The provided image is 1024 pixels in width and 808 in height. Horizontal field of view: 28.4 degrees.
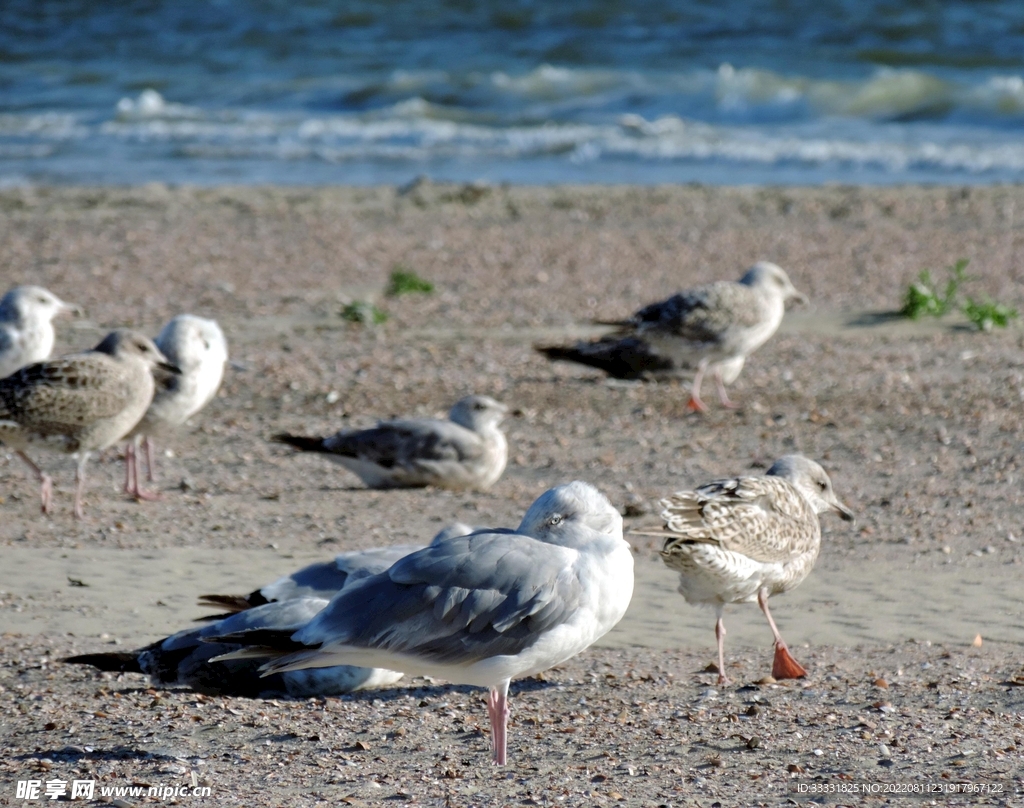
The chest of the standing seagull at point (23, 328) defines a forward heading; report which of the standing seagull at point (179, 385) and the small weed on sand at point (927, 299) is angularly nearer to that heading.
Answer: the small weed on sand

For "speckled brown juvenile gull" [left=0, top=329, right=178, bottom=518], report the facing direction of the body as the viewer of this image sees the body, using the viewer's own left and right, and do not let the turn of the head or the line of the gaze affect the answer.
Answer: facing to the right of the viewer

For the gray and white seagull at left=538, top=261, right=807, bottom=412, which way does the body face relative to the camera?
to the viewer's right

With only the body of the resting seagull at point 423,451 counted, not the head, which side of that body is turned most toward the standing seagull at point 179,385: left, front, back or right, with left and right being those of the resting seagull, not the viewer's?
back

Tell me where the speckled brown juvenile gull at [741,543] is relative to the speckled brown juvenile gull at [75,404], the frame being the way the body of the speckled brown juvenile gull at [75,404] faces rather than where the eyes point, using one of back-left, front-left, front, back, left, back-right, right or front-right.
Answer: front-right

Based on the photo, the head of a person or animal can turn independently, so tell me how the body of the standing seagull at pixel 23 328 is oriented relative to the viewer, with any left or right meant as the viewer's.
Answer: facing to the right of the viewer

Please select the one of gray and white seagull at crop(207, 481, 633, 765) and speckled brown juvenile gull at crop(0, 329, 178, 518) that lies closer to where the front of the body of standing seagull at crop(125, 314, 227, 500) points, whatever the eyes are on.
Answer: the gray and white seagull

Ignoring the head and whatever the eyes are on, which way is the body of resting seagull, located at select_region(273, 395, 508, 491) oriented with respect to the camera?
to the viewer's right

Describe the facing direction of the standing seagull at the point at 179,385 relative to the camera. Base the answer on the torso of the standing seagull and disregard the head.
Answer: to the viewer's right

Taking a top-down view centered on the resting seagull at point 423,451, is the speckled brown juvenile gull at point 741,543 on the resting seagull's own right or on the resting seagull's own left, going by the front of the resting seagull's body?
on the resting seagull's own right

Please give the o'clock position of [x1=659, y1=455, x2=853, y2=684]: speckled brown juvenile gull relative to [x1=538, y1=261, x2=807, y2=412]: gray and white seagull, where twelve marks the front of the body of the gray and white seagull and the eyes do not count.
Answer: The speckled brown juvenile gull is roughly at 3 o'clock from the gray and white seagull.
